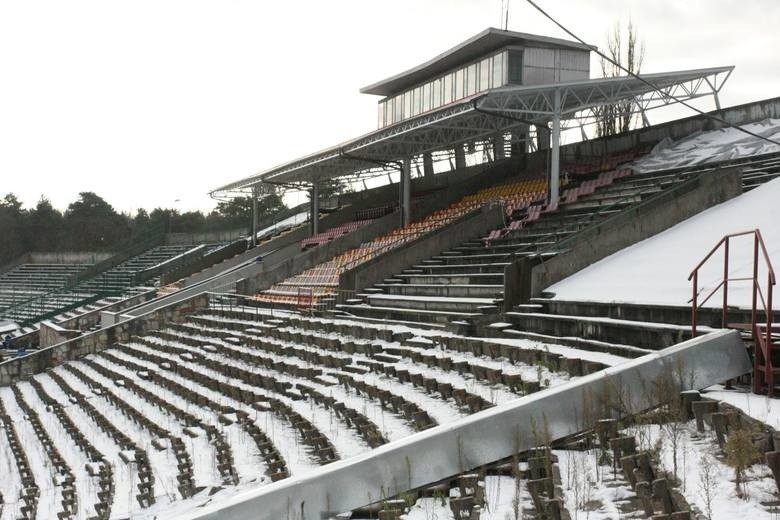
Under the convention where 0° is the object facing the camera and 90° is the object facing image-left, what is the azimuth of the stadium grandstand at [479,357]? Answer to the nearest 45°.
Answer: approximately 45°
